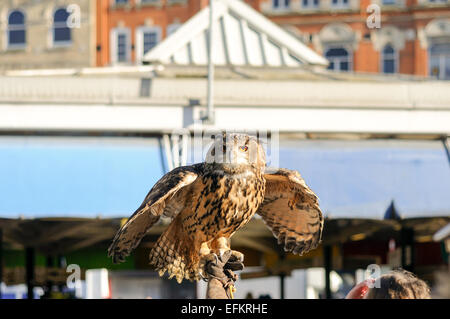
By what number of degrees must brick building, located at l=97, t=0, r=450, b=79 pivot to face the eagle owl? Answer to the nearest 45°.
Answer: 0° — it already faces it

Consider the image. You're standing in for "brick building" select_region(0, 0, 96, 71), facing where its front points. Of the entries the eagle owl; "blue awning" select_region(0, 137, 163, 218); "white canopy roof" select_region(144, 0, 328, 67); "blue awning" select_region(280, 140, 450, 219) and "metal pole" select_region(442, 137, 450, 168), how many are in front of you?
5

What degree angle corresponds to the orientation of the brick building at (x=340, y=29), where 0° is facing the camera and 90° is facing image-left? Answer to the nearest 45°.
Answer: approximately 0°

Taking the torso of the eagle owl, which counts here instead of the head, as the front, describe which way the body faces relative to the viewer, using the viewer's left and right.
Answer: facing the viewer and to the right of the viewer

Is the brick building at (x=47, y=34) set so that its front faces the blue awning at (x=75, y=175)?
yes

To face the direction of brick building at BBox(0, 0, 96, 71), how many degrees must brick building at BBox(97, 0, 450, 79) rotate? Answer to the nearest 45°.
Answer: approximately 90° to its right

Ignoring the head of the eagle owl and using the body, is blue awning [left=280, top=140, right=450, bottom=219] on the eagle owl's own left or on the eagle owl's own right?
on the eagle owl's own left

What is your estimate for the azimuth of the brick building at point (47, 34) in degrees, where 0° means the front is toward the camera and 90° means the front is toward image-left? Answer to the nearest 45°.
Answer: approximately 0°

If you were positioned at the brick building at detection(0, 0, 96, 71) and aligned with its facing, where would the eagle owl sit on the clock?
The eagle owl is roughly at 12 o'clock from the brick building.

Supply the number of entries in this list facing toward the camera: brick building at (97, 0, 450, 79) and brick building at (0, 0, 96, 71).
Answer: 2

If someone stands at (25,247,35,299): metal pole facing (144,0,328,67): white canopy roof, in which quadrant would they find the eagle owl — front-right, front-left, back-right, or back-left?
back-right

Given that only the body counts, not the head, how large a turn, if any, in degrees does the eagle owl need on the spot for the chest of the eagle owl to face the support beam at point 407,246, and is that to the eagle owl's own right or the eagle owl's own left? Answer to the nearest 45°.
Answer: approximately 135° to the eagle owl's own left

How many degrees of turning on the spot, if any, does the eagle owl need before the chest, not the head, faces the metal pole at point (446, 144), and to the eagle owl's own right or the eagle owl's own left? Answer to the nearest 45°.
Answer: approximately 135° to the eagle owl's own left

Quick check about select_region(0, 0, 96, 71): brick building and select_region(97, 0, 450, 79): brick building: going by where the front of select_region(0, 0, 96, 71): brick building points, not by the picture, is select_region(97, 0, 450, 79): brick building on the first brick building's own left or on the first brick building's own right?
on the first brick building's own left
